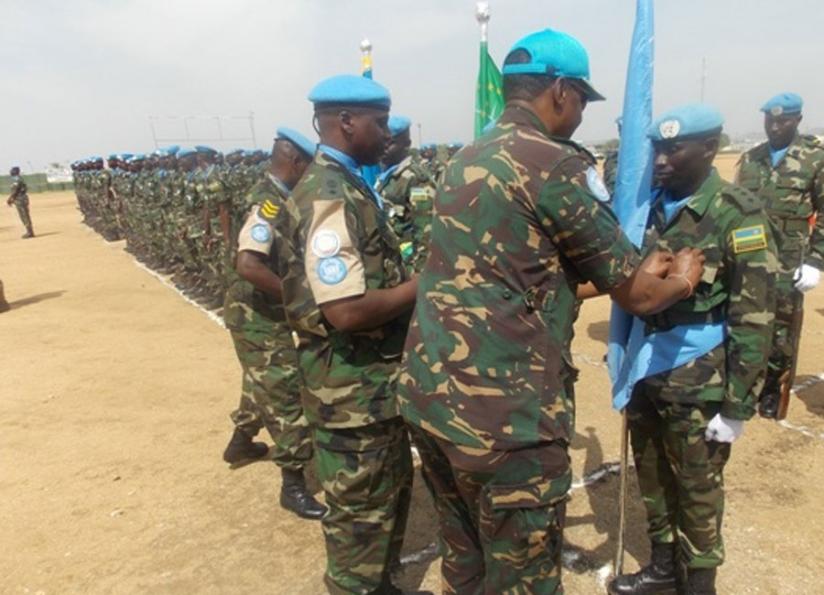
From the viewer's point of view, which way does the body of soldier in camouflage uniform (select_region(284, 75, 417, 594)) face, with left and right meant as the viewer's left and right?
facing to the right of the viewer

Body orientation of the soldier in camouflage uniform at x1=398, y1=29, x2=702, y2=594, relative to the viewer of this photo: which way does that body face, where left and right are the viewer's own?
facing away from the viewer and to the right of the viewer

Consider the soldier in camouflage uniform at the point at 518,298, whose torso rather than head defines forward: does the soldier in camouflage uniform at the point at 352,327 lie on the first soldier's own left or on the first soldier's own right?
on the first soldier's own left

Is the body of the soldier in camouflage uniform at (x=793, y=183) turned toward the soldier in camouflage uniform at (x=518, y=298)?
yes

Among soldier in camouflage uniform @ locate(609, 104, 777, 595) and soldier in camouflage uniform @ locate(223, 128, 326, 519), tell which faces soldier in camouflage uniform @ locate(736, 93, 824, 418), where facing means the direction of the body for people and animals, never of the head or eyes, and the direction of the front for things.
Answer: soldier in camouflage uniform @ locate(223, 128, 326, 519)

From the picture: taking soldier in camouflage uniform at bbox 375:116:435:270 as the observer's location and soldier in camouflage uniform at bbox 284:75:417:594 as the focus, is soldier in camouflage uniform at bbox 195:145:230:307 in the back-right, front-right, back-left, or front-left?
back-right

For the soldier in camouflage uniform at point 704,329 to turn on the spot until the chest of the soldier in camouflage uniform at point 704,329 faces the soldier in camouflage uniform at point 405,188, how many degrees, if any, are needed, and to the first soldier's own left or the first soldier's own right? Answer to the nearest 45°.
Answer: approximately 90° to the first soldier's own right

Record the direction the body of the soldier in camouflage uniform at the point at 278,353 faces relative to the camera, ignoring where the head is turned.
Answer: to the viewer's right

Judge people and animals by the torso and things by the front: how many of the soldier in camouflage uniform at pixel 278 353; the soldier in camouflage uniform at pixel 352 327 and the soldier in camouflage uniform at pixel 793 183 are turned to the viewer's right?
2

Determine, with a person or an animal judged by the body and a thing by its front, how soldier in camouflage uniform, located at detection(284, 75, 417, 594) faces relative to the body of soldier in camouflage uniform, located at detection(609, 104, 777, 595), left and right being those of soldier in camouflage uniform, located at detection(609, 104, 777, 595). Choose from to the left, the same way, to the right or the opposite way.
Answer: the opposite way

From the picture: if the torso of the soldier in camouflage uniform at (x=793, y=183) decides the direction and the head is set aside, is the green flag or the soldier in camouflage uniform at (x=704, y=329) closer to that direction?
the soldier in camouflage uniform

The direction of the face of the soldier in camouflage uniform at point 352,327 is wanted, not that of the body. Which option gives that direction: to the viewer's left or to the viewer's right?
to the viewer's right
